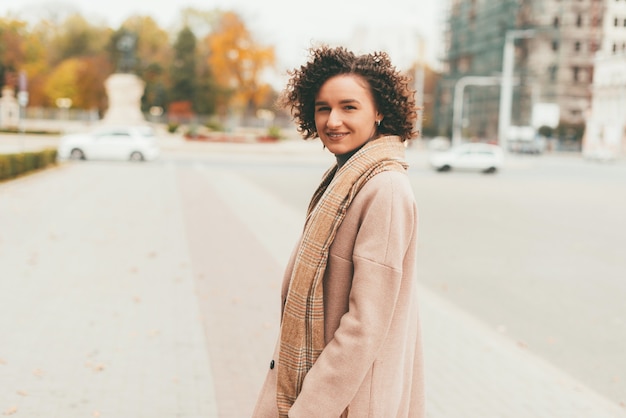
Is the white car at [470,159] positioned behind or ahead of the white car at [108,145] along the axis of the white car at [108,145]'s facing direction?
behind

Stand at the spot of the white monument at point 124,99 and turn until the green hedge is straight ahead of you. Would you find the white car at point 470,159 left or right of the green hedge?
left

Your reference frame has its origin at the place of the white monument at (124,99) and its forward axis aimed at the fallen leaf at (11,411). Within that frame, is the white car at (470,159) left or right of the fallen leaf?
left

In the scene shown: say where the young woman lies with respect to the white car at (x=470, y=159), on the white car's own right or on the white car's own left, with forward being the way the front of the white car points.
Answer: on the white car's own left

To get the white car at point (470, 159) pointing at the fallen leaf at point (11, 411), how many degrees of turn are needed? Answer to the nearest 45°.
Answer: approximately 90° to its left

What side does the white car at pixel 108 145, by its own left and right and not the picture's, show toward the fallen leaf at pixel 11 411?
left

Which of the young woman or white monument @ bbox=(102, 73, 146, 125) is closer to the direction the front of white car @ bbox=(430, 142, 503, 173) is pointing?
the white monument

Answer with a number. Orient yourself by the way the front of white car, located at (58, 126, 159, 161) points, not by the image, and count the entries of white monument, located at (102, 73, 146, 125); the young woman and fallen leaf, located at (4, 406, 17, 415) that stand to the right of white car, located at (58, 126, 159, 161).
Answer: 1

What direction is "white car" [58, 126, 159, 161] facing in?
to the viewer's left

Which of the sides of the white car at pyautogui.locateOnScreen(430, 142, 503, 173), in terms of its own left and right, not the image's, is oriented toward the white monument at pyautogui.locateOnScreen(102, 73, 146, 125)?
front

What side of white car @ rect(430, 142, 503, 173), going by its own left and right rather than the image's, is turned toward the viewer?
left

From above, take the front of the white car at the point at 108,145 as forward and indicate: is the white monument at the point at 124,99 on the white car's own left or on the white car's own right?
on the white car's own right

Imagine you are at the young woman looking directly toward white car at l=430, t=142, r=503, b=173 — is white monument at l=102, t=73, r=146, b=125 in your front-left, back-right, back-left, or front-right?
front-left

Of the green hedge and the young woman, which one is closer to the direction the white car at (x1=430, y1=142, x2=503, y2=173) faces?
the green hedge

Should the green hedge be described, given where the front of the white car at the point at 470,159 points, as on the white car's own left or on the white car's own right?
on the white car's own left

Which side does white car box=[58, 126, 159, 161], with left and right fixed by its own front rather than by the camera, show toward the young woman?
left
